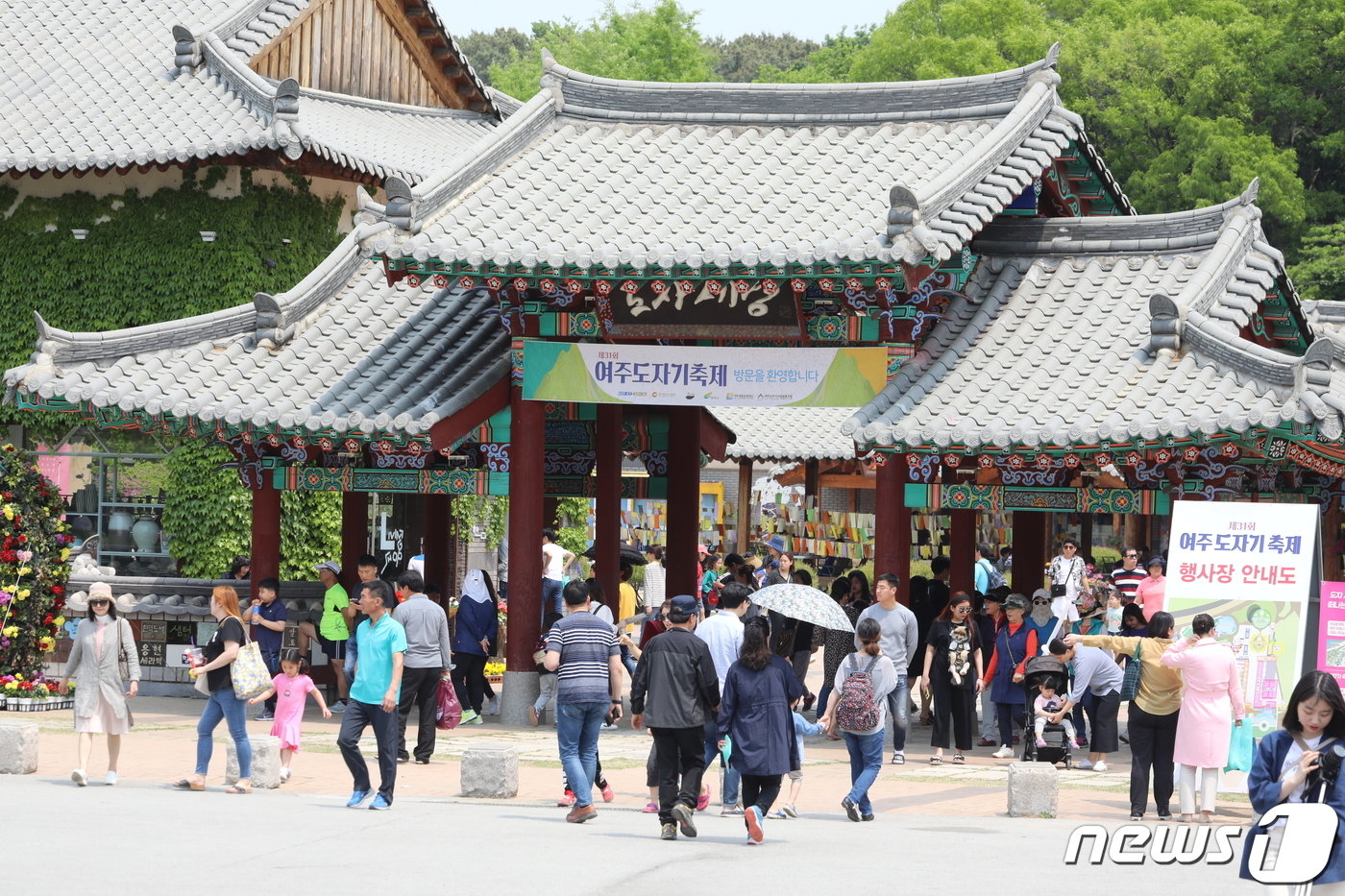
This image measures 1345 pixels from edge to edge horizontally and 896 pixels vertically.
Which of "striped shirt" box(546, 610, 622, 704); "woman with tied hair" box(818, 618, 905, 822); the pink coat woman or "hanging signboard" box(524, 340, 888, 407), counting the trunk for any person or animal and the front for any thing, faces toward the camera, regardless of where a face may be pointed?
the hanging signboard

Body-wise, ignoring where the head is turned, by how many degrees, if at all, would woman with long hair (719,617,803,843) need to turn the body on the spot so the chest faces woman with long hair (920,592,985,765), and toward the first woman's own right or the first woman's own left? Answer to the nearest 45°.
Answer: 0° — they already face them

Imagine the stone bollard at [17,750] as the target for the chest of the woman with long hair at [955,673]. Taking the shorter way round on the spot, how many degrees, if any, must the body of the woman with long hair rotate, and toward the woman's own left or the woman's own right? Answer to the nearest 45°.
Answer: approximately 45° to the woman's own right

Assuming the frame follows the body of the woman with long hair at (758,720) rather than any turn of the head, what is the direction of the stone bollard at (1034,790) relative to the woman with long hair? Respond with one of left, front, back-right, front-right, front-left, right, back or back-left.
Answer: front-right

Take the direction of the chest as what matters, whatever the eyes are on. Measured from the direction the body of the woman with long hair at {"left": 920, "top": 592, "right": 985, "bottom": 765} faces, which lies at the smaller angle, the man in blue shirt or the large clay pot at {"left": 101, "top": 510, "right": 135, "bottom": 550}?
the man in blue shirt

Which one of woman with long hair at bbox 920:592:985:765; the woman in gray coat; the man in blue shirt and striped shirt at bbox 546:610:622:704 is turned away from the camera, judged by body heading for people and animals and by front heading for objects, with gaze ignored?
the striped shirt

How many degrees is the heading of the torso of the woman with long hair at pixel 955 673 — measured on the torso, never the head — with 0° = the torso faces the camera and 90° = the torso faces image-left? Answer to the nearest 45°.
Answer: approximately 0°

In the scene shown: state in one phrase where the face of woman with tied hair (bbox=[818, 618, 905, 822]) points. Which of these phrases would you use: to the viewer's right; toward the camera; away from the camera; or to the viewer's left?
away from the camera

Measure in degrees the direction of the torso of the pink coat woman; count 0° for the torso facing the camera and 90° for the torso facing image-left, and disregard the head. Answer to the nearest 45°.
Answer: approximately 180°

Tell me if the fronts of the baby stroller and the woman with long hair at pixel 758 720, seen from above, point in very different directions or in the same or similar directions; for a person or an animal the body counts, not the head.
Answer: very different directions

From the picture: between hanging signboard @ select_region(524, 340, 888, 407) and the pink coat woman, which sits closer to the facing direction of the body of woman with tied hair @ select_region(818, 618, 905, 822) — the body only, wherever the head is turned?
the hanging signboard

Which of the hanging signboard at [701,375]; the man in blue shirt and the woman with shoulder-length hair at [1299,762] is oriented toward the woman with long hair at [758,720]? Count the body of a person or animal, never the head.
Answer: the hanging signboard

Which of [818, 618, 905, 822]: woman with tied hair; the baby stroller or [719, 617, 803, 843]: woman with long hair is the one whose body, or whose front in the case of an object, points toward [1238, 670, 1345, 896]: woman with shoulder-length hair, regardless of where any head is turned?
the baby stroller

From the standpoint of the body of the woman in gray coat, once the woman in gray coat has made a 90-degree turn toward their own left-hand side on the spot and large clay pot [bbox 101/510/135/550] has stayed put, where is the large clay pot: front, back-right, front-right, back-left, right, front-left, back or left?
left
